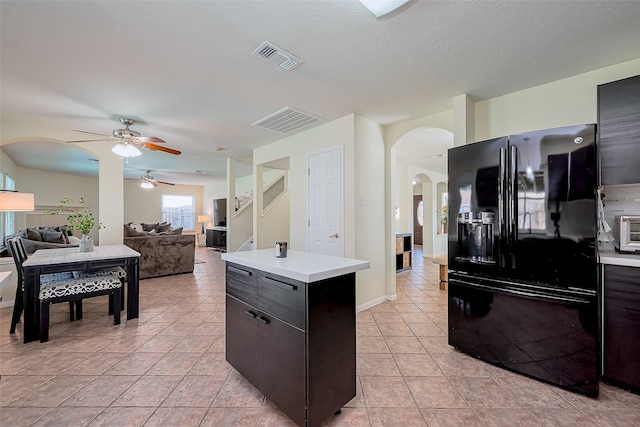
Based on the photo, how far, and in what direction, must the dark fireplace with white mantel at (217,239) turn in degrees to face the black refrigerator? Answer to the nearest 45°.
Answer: approximately 45° to its left

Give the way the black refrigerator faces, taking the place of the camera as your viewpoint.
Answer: facing the viewer and to the left of the viewer

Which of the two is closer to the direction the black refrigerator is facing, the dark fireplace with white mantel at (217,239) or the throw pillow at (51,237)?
the throw pillow

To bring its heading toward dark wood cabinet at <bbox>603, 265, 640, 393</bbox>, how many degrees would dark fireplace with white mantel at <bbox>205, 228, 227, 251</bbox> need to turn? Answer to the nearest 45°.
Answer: approximately 45° to its left

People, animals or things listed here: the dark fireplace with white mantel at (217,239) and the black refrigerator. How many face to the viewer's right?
0

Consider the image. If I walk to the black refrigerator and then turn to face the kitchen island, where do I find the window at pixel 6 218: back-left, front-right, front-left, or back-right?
front-right
